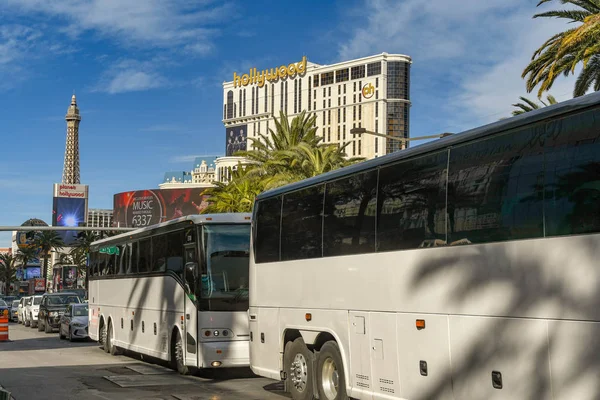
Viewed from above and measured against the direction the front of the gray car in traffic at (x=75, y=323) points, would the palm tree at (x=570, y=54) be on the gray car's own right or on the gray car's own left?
on the gray car's own left

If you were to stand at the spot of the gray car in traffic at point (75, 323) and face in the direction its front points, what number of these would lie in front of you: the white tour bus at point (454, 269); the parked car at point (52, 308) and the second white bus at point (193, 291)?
2

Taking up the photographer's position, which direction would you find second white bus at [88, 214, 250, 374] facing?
facing the viewer and to the right of the viewer

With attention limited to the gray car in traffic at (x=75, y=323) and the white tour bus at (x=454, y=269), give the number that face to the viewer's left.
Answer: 0

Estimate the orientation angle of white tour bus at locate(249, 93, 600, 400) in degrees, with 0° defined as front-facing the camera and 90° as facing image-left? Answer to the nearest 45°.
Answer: approximately 315°

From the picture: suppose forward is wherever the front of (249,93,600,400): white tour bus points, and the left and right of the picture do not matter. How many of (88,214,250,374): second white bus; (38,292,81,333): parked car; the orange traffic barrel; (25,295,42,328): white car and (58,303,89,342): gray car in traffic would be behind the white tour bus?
5

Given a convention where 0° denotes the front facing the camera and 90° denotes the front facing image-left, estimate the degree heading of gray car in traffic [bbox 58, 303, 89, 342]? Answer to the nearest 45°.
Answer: approximately 0°

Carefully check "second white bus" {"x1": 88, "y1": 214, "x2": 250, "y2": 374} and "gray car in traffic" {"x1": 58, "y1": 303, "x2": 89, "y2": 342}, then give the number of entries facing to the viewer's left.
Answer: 0

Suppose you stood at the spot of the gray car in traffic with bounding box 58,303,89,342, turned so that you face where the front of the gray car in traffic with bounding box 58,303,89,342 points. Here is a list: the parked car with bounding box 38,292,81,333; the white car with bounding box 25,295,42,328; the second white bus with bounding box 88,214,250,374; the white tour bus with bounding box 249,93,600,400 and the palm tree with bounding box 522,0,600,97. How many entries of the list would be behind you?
2

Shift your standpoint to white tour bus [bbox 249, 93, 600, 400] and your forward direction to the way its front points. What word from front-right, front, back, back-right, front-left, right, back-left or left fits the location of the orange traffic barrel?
back

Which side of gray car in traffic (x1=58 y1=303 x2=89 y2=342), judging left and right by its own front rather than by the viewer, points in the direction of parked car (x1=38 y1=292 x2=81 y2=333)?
back

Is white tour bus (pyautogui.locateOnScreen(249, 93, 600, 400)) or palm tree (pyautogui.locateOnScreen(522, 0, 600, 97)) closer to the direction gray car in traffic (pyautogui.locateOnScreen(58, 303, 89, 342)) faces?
the white tour bus

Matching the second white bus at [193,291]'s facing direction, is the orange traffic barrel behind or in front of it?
behind

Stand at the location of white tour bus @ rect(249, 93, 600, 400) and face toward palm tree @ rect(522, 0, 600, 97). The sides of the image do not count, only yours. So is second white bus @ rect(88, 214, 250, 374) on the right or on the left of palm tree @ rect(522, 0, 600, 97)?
left

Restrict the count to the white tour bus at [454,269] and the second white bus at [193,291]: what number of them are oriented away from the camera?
0

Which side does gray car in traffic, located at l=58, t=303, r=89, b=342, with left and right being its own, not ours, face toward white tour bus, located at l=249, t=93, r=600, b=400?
front
